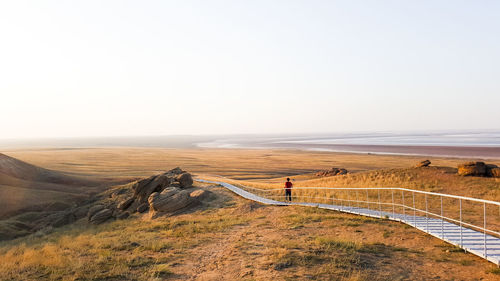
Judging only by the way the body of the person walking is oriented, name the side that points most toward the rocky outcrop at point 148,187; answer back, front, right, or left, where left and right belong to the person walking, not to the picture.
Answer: left

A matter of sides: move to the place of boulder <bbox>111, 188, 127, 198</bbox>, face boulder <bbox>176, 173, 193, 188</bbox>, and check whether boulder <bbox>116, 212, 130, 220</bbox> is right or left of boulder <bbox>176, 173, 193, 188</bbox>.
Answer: right

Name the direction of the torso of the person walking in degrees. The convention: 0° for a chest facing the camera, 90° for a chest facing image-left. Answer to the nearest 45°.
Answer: approximately 180°

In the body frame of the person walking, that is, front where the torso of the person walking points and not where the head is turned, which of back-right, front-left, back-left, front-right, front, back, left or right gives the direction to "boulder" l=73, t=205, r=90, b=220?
left

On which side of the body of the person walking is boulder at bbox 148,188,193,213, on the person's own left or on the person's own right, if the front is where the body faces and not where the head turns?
on the person's own left

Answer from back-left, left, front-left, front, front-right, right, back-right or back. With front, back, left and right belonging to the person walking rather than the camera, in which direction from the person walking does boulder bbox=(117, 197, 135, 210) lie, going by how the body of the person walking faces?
left

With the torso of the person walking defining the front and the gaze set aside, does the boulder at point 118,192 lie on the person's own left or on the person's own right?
on the person's own left

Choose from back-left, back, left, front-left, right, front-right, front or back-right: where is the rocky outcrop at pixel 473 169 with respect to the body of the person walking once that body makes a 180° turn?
left

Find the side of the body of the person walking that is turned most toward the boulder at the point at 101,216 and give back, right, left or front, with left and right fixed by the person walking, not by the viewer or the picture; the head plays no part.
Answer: left

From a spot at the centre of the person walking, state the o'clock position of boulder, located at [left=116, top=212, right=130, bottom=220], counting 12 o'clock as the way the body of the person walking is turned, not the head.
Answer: The boulder is roughly at 9 o'clock from the person walking.
